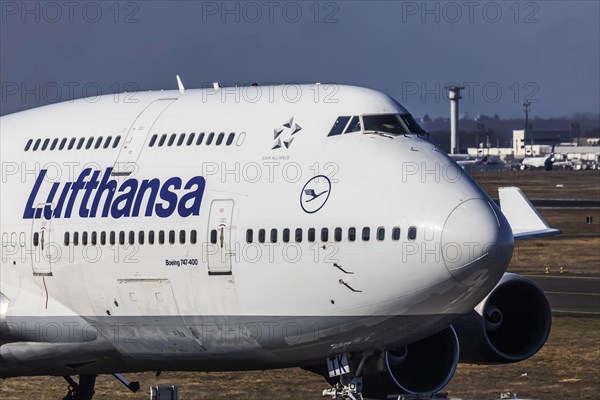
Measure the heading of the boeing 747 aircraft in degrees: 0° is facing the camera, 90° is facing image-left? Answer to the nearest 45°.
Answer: approximately 315°
